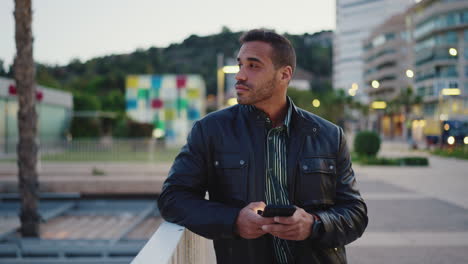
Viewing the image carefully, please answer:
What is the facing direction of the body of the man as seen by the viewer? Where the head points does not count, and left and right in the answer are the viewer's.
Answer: facing the viewer

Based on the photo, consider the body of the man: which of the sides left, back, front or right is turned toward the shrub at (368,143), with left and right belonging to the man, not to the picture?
back

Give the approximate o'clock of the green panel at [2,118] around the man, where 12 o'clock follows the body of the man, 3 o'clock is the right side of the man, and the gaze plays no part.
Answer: The green panel is roughly at 5 o'clock from the man.

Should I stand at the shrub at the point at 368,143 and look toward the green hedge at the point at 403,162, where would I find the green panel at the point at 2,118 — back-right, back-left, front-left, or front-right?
back-right

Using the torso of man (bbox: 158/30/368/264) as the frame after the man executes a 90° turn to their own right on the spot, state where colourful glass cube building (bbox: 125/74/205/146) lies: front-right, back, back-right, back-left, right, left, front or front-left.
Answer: right

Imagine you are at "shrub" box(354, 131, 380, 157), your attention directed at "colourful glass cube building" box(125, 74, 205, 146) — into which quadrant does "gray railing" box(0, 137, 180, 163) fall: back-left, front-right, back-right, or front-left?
front-left

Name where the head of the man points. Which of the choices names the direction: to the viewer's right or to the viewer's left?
to the viewer's left

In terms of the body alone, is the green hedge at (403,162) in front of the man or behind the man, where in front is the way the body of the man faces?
behind

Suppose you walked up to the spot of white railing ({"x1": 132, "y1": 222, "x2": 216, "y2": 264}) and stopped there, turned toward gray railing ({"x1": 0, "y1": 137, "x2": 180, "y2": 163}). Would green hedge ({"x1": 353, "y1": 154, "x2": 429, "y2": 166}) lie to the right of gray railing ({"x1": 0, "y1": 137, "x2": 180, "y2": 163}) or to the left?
right

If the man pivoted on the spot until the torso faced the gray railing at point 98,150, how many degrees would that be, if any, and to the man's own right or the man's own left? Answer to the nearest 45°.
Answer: approximately 180°
